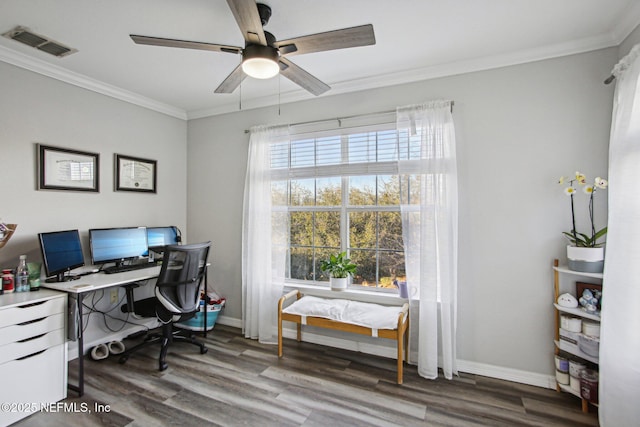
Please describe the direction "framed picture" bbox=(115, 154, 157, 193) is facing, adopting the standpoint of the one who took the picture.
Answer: facing the viewer and to the right of the viewer

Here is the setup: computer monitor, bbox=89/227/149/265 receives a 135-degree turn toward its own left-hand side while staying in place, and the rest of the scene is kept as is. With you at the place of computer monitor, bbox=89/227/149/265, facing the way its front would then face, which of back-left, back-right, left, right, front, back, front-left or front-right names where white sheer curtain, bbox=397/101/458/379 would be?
back-right

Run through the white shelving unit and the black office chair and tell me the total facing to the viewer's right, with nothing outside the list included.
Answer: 0

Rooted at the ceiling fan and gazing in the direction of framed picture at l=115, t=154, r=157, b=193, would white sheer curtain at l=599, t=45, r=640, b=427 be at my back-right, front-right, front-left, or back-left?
back-right

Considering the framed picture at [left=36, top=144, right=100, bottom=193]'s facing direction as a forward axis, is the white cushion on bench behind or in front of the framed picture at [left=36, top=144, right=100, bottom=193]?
in front

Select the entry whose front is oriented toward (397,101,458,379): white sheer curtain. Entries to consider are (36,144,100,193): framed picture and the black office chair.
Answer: the framed picture

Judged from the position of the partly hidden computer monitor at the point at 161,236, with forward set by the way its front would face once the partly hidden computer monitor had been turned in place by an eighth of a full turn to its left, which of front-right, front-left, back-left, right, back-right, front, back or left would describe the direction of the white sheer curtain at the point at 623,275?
front-right

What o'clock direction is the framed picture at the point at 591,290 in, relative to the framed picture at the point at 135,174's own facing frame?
the framed picture at the point at 591,290 is roughly at 12 o'clock from the framed picture at the point at 135,174.

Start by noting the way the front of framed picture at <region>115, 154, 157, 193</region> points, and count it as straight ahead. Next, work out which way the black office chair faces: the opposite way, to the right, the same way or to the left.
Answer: the opposite way
